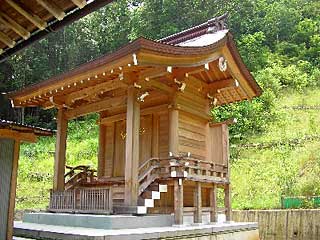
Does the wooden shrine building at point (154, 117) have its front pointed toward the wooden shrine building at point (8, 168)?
yes

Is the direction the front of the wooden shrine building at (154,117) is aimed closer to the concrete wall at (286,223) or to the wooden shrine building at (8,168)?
the wooden shrine building

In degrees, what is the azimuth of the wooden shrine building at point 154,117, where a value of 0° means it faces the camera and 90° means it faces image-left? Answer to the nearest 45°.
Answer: approximately 45°
